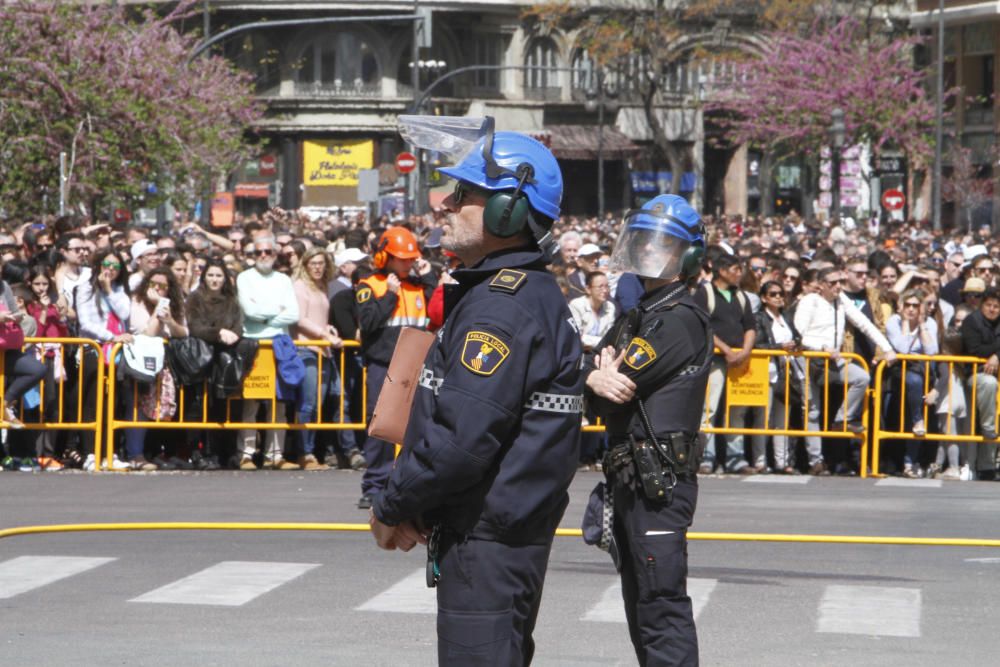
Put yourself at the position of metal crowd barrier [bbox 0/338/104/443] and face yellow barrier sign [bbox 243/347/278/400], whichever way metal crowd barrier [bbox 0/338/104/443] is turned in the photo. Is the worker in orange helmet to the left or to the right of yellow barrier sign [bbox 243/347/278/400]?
right

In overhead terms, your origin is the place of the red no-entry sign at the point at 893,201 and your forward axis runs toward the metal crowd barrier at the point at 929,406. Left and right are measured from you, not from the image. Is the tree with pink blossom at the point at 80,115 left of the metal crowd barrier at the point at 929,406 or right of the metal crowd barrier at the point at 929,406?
right

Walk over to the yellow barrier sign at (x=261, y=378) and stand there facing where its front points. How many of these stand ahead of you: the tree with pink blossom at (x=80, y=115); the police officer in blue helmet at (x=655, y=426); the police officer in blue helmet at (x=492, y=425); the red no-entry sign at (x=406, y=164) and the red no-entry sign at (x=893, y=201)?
2

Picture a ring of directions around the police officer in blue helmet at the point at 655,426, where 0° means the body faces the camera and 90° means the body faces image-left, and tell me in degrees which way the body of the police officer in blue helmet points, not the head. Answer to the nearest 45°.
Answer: approximately 90°

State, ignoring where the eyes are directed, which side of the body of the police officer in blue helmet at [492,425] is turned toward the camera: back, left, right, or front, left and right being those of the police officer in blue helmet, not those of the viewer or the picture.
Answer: left

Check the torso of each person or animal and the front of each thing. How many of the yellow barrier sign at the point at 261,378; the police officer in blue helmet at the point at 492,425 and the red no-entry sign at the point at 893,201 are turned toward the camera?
2

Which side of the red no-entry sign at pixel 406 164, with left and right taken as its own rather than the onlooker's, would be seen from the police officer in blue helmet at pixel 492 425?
front

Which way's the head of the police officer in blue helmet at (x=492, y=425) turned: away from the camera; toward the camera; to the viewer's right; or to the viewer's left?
to the viewer's left

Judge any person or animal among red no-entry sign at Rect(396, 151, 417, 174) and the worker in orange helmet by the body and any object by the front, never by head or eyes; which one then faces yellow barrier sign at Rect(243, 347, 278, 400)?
the red no-entry sign

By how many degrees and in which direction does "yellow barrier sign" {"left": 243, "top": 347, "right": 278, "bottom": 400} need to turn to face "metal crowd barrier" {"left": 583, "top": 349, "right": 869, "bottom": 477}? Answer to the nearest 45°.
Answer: approximately 90° to its left

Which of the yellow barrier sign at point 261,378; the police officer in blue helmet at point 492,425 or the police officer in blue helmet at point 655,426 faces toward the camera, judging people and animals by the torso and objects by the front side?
the yellow barrier sign

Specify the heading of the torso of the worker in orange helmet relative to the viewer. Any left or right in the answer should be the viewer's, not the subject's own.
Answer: facing the viewer and to the right of the viewer

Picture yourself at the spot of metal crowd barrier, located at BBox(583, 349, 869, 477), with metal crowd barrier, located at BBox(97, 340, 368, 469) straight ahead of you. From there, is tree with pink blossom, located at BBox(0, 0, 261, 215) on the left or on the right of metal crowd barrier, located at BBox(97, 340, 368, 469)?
right
